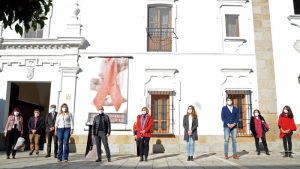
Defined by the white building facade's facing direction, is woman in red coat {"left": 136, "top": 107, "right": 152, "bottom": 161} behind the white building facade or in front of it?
in front

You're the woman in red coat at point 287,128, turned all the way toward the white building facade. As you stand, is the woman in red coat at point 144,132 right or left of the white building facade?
left

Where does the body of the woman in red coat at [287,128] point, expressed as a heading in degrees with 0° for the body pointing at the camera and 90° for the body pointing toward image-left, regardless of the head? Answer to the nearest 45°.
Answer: approximately 0°

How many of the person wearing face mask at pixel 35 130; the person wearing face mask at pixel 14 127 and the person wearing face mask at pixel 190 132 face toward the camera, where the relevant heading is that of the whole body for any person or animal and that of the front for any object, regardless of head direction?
3

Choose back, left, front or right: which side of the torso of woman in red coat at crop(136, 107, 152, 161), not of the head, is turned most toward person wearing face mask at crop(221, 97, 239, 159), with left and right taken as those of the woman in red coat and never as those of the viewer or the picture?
left

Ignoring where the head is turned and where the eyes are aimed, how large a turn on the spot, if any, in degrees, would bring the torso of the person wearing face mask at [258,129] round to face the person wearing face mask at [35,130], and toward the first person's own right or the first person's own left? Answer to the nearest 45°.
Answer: approximately 90° to the first person's own right

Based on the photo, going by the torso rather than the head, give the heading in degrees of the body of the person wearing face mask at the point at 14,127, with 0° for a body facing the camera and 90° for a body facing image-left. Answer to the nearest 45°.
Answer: approximately 0°
